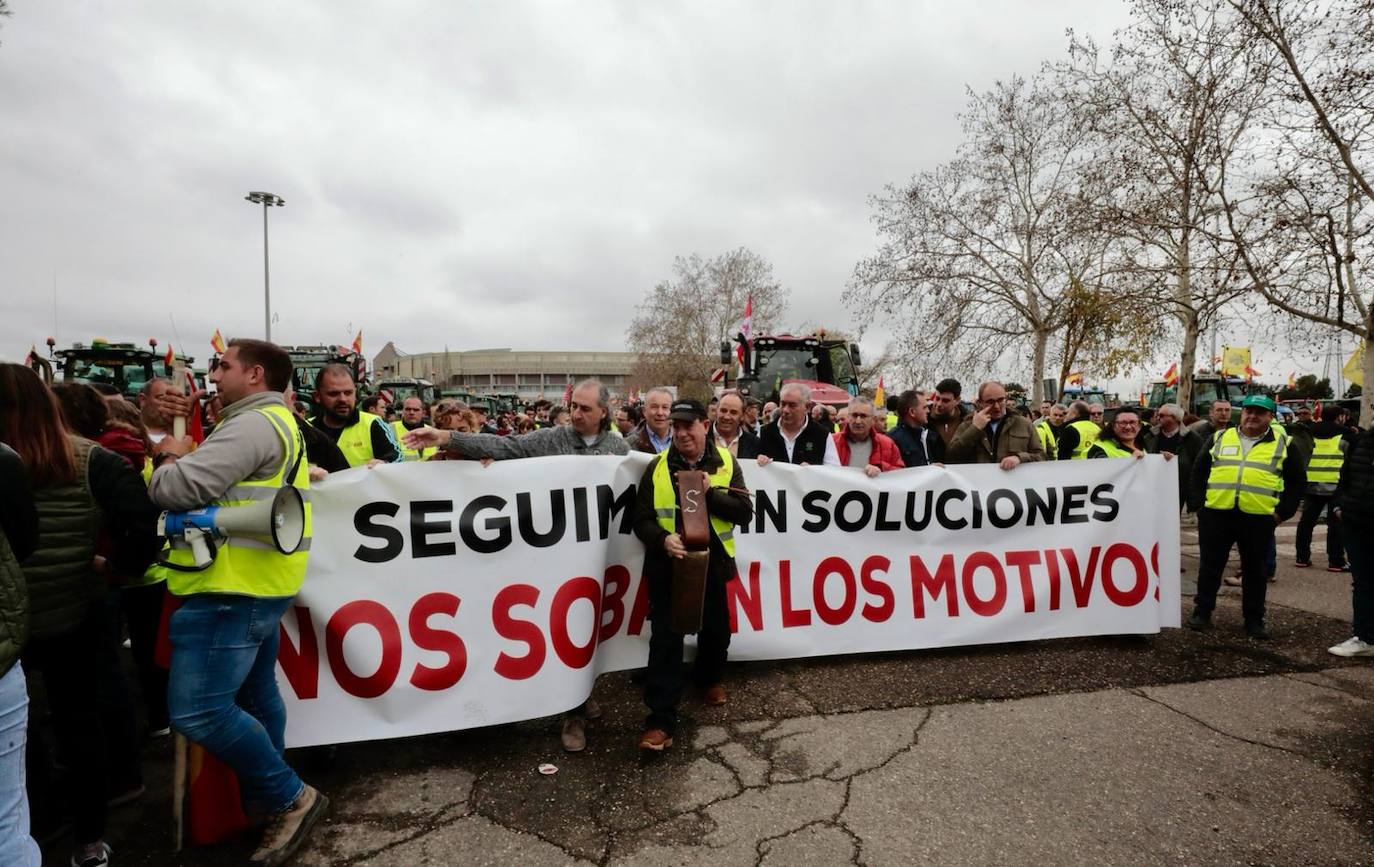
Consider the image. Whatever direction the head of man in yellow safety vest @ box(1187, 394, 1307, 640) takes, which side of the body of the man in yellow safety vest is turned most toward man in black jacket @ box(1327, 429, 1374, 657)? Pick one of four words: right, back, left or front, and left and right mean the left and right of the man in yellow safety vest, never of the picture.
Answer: left

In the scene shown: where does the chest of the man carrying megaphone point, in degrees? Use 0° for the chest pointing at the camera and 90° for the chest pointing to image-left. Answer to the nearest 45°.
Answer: approximately 90°

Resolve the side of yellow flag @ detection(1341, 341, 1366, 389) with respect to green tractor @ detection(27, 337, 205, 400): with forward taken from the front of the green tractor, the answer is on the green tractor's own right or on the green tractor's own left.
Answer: on the green tractor's own left

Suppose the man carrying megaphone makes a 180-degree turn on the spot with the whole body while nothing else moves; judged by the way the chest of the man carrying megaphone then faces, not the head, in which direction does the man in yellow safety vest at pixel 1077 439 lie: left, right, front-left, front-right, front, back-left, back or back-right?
front
